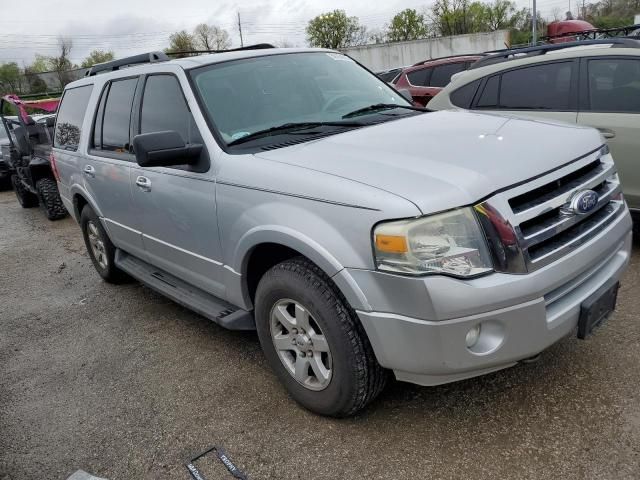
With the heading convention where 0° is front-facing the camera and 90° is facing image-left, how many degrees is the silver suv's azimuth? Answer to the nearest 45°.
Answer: approximately 315°

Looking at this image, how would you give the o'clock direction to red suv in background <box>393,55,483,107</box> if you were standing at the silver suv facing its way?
The red suv in background is roughly at 8 o'clock from the silver suv.
